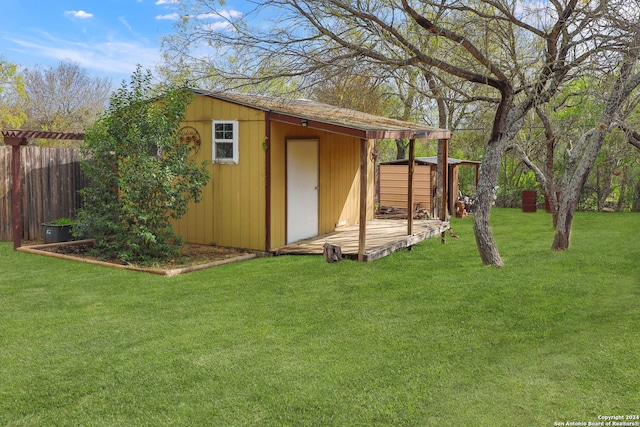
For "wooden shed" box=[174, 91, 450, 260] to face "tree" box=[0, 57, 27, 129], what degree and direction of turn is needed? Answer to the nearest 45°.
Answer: approximately 180°

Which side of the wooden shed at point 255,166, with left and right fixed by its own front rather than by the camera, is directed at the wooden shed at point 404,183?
left

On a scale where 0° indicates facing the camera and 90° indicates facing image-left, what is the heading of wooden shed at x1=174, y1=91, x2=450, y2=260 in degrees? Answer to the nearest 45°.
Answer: approximately 315°

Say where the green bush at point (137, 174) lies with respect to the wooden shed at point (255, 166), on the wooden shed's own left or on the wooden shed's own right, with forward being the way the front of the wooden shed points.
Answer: on the wooden shed's own right
